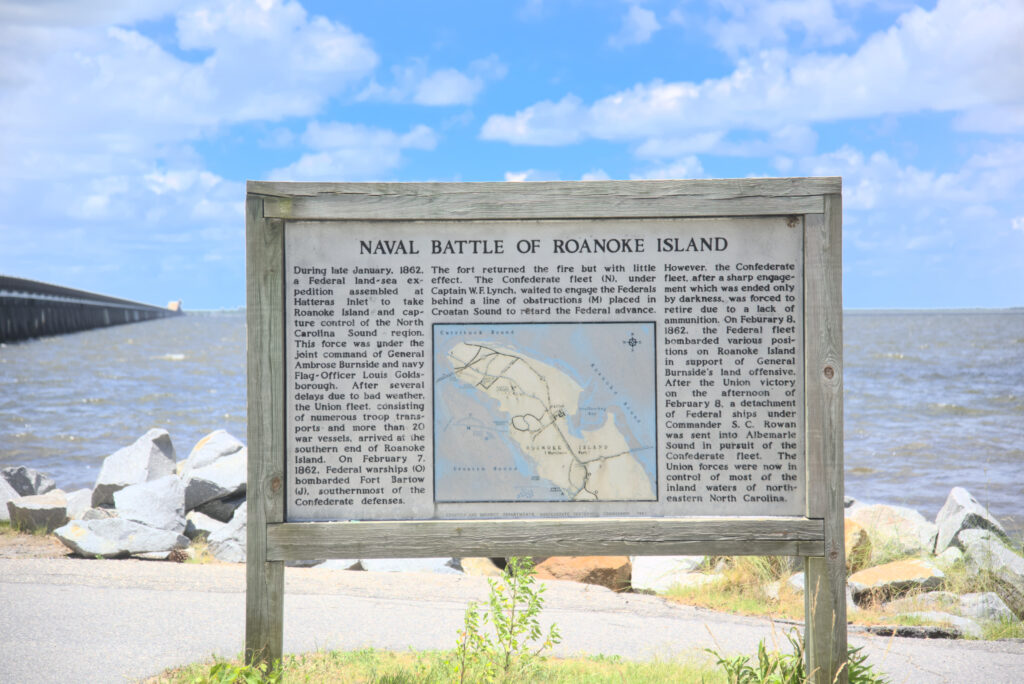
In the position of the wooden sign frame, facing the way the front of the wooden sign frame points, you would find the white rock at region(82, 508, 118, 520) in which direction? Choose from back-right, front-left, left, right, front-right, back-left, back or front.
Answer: back-right

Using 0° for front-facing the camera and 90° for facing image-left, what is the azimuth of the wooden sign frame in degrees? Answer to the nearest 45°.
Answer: approximately 0°

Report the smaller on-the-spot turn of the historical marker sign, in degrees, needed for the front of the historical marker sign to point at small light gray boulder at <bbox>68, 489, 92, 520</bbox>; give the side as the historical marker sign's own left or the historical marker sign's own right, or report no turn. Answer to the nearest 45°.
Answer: approximately 135° to the historical marker sign's own right

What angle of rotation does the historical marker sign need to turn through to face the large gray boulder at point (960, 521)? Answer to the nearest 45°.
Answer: approximately 135° to its left

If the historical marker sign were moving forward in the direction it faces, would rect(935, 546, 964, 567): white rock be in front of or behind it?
behind
